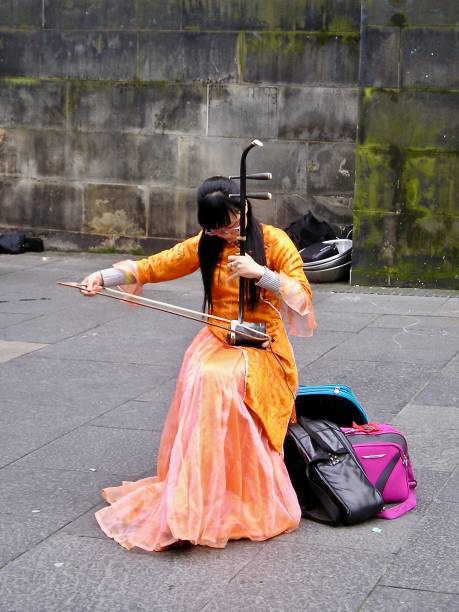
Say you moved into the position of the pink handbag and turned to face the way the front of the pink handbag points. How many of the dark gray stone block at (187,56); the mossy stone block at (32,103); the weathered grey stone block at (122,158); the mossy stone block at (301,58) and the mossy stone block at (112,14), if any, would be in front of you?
0

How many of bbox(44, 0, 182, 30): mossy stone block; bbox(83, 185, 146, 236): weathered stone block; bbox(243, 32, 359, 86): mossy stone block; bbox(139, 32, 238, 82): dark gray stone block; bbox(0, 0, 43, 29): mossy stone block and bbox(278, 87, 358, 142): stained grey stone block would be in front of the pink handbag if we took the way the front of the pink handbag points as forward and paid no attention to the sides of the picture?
0

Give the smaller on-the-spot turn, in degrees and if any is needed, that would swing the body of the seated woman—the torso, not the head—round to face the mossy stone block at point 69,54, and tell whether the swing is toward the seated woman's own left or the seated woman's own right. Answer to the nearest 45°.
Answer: approximately 135° to the seated woman's own right

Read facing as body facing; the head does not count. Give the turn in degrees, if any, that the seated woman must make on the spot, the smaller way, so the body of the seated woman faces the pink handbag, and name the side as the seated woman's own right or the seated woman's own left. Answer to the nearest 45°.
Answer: approximately 135° to the seated woman's own left

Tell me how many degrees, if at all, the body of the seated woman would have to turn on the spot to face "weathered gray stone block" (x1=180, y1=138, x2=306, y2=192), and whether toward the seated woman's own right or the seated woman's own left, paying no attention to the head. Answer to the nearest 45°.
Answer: approximately 135° to the seated woman's own right

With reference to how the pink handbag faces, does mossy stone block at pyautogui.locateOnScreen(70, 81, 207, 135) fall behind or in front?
behind

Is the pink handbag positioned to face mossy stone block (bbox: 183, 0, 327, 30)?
no

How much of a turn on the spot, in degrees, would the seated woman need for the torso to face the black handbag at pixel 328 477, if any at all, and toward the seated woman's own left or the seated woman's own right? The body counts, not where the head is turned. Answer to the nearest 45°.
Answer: approximately 135° to the seated woman's own left

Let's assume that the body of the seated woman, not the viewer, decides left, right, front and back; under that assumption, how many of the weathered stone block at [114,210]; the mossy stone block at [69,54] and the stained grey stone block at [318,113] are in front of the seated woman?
0

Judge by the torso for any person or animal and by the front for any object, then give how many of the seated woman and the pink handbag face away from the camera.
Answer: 0

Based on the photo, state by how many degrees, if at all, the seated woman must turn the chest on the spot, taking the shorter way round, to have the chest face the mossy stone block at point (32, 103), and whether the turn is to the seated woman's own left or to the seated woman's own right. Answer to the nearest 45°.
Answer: approximately 135° to the seated woman's own right

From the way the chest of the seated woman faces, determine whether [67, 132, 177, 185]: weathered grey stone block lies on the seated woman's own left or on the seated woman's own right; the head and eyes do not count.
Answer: on the seated woman's own right

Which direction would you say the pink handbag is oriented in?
toward the camera

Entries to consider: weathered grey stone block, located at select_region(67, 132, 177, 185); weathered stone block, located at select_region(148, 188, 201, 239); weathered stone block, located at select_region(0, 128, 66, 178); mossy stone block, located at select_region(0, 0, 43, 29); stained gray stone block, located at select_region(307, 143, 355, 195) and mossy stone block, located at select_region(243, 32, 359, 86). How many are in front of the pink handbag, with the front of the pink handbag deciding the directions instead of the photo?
0

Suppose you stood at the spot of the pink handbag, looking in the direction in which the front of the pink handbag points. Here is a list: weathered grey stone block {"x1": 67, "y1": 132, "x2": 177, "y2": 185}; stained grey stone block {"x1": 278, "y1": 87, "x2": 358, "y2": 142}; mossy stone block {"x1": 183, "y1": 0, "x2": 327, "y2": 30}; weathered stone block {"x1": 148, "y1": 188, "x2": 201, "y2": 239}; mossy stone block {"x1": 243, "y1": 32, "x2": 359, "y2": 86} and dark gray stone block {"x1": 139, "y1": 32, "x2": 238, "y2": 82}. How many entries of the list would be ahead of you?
0

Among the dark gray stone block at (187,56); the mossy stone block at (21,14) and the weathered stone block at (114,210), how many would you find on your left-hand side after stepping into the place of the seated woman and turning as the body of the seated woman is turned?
0

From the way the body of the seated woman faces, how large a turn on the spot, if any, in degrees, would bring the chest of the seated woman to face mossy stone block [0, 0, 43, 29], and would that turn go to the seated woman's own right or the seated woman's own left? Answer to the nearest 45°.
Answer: approximately 135° to the seated woman's own right

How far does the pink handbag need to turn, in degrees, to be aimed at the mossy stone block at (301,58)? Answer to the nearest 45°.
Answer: approximately 180°

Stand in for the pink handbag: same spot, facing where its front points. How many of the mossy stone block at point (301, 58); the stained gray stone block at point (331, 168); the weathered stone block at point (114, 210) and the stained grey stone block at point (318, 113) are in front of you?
0

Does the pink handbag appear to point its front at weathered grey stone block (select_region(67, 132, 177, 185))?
no
